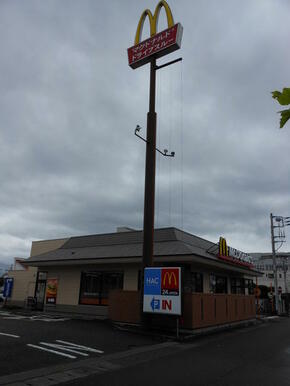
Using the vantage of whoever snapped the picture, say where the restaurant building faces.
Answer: facing the viewer and to the right of the viewer

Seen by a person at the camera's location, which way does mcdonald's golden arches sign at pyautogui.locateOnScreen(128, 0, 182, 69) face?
facing the viewer and to the left of the viewer

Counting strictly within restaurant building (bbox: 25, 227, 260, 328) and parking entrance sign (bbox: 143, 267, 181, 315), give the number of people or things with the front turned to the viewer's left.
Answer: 0

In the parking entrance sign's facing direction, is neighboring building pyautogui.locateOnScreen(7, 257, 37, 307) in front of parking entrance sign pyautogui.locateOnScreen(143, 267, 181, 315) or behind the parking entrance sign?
behind

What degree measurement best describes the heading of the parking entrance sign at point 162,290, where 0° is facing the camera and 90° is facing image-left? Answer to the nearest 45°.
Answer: approximately 0°

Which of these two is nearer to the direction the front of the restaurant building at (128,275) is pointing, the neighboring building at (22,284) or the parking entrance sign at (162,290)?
the parking entrance sign

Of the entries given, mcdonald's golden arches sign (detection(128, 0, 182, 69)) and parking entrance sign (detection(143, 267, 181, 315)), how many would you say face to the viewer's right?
0

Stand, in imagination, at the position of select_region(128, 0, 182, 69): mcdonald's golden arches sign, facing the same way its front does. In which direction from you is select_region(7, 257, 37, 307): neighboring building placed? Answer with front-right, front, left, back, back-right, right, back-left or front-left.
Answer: right

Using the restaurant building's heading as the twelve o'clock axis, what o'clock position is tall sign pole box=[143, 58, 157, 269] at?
The tall sign pole is roughly at 1 o'clock from the restaurant building.
